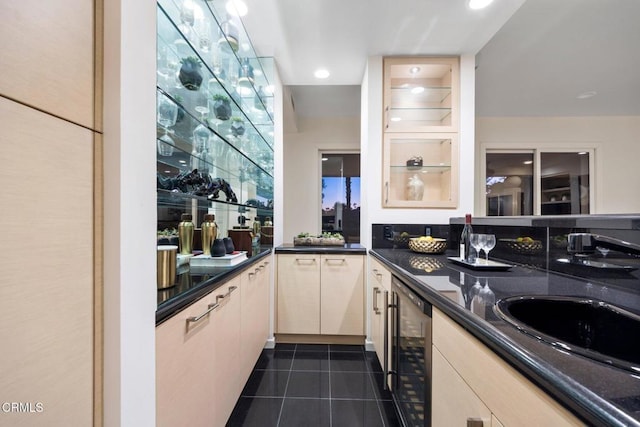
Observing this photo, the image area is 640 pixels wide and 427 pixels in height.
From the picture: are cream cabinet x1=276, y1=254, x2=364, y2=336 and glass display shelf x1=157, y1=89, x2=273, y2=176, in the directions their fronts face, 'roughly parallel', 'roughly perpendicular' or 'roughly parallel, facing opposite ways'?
roughly perpendicular

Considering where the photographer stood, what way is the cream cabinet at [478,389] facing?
facing the viewer and to the left of the viewer

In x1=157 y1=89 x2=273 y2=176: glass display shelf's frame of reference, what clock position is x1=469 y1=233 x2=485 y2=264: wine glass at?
The wine glass is roughly at 11 o'clock from the glass display shelf.

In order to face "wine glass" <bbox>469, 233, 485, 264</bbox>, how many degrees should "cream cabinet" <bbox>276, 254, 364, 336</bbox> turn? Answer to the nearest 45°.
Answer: approximately 45° to its left

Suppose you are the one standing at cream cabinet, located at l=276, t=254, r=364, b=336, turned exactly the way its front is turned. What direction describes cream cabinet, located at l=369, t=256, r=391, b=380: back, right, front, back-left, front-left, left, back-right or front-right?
front-left

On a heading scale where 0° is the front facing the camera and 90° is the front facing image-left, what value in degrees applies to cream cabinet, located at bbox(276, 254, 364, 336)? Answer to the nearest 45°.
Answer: approximately 0°

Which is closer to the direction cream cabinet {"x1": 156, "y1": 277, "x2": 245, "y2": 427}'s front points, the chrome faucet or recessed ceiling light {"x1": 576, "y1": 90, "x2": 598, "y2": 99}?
the chrome faucet

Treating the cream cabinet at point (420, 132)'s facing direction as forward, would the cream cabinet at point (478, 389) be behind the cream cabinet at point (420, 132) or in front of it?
in front

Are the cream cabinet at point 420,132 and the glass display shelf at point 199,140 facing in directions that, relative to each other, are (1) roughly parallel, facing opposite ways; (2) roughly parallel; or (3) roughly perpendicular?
roughly perpendicular

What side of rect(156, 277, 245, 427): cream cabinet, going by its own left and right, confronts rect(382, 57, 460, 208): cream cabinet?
left

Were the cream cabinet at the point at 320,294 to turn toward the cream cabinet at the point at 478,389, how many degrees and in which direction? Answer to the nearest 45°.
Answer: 0° — it already faces it

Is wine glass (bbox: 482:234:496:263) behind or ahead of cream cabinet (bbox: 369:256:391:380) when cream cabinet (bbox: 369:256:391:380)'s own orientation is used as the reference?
behind

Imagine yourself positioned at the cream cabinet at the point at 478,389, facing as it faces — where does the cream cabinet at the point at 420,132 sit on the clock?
the cream cabinet at the point at 420,132 is roughly at 4 o'clock from the cream cabinet at the point at 478,389.

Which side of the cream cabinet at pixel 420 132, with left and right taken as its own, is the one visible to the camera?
front

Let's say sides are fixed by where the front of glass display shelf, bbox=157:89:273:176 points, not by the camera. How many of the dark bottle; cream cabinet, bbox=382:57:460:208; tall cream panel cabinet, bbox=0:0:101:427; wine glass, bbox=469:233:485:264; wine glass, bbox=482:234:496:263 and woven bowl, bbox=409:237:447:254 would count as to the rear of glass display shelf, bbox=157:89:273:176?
0

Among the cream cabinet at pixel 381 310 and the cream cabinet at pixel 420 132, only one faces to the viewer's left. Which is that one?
the cream cabinet at pixel 381 310

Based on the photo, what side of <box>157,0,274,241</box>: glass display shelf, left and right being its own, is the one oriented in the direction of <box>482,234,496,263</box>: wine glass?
front

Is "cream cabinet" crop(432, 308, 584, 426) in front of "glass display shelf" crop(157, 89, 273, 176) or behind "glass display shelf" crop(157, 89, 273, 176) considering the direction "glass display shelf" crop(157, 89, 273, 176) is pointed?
in front

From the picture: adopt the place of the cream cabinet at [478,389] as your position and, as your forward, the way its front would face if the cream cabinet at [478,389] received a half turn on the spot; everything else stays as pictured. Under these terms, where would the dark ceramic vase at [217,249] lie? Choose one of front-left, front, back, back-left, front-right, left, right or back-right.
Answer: back-left
